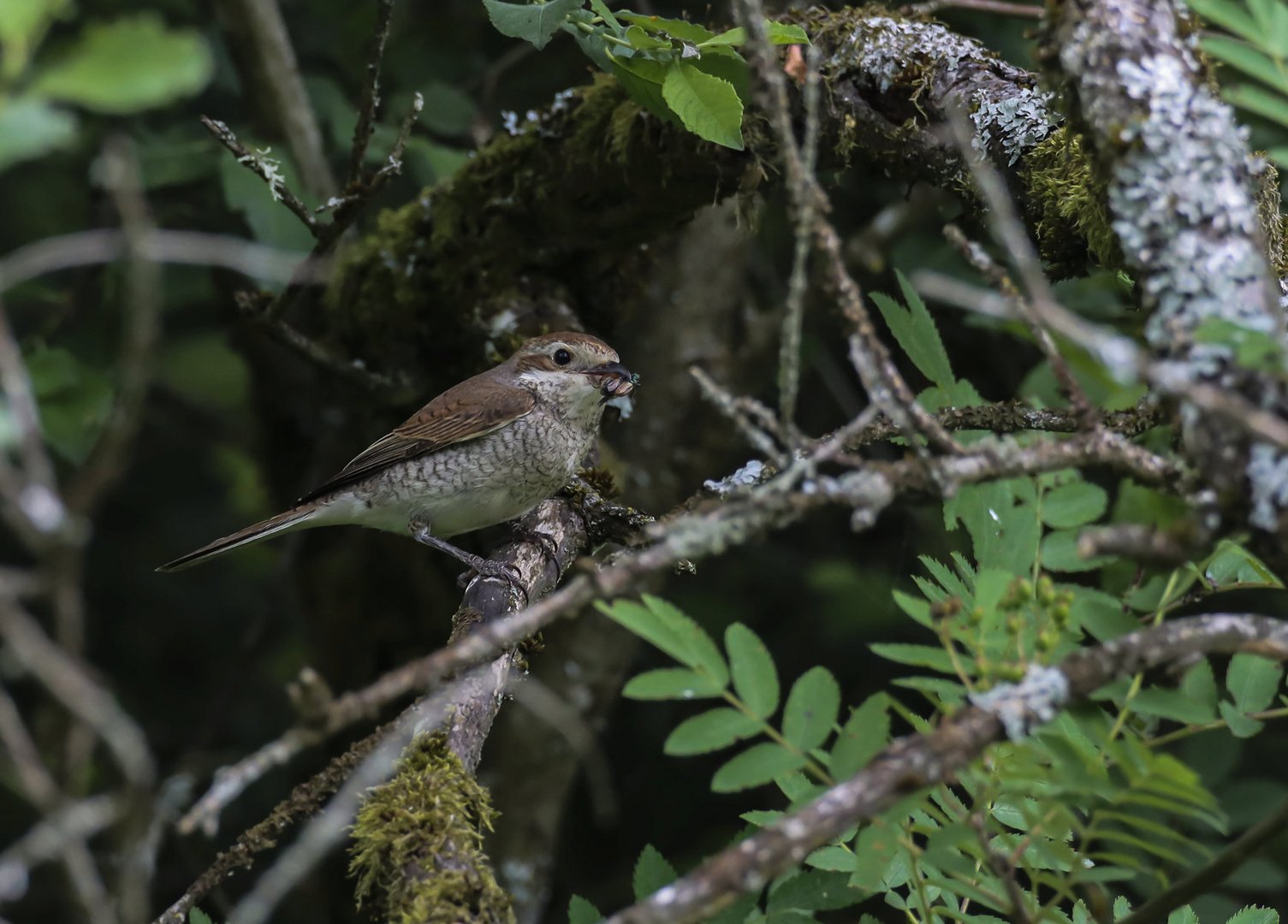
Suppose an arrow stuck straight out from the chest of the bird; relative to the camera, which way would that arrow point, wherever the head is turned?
to the viewer's right

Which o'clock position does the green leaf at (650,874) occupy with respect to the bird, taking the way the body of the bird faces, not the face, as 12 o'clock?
The green leaf is roughly at 3 o'clock from the bird.

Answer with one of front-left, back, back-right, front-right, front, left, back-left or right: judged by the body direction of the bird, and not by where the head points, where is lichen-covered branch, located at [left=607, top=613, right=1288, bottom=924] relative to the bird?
right

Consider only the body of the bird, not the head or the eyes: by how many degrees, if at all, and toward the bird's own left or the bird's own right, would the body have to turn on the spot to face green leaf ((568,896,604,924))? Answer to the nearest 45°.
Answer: approximately 90° to the bird's own right

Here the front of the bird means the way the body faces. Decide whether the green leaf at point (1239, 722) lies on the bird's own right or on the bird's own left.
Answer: on the bird's own right
